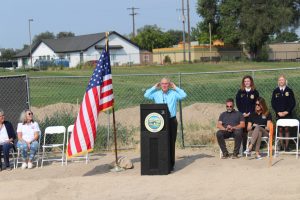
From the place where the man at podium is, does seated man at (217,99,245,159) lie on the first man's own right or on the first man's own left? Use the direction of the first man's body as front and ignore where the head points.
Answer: on the first man's own left

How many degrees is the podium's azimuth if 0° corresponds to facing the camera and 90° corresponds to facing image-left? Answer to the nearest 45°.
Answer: approximately 0°

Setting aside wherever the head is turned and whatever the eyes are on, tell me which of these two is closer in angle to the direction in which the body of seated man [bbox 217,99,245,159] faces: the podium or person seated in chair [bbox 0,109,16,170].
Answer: the podium

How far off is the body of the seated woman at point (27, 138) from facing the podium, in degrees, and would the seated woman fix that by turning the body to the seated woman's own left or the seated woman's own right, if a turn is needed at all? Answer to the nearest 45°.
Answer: approximately 45° to the seated woman's own left

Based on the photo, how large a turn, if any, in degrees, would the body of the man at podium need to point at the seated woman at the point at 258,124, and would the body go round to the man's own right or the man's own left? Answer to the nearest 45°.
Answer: approximately 90° to the man's own left

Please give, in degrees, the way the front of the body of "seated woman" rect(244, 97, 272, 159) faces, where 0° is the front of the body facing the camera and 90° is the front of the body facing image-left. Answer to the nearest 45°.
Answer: approximately 45°

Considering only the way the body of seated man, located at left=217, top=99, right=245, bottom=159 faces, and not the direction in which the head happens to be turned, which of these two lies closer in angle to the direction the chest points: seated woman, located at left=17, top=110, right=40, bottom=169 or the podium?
the podium

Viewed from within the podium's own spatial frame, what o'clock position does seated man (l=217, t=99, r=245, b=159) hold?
The seated man is roughly at 8 o'clock from the podium.

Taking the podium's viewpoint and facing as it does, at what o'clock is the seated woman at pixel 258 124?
The seated woman is roughly at 8 o'clock from the podium.
